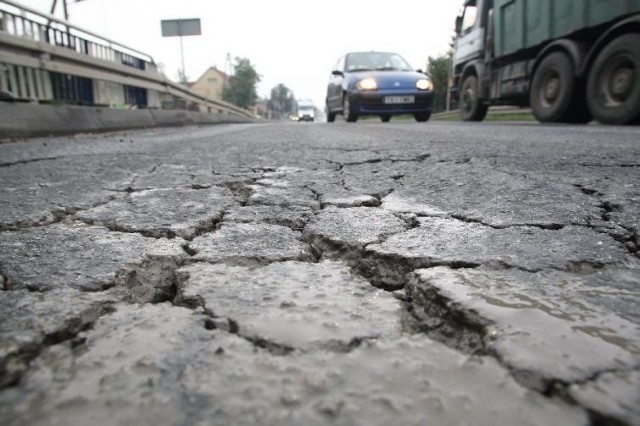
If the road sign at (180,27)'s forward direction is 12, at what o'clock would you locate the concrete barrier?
The concrete barrier is roughly at 6 o'clock from the road sign.

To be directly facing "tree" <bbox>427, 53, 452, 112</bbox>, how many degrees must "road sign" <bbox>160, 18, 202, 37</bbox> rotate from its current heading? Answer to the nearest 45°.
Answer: approximately 90° to its right

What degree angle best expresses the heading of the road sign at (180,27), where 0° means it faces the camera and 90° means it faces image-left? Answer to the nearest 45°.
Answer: approximately 180°

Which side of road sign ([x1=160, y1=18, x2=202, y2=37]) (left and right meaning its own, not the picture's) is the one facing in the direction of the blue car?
back
